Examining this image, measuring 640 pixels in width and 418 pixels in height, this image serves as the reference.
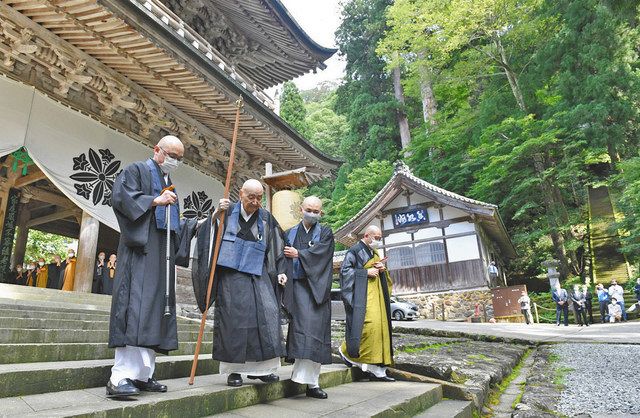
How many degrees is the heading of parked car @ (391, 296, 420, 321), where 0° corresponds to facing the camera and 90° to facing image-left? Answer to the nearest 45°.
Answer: approximately 315°

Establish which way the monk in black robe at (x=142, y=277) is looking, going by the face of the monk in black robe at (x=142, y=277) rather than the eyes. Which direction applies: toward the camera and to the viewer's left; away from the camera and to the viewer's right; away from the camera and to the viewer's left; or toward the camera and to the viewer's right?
toward the camera and to the viewer's right

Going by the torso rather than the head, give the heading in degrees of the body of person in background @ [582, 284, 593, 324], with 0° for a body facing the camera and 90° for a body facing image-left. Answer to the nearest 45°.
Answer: approximately 45°
